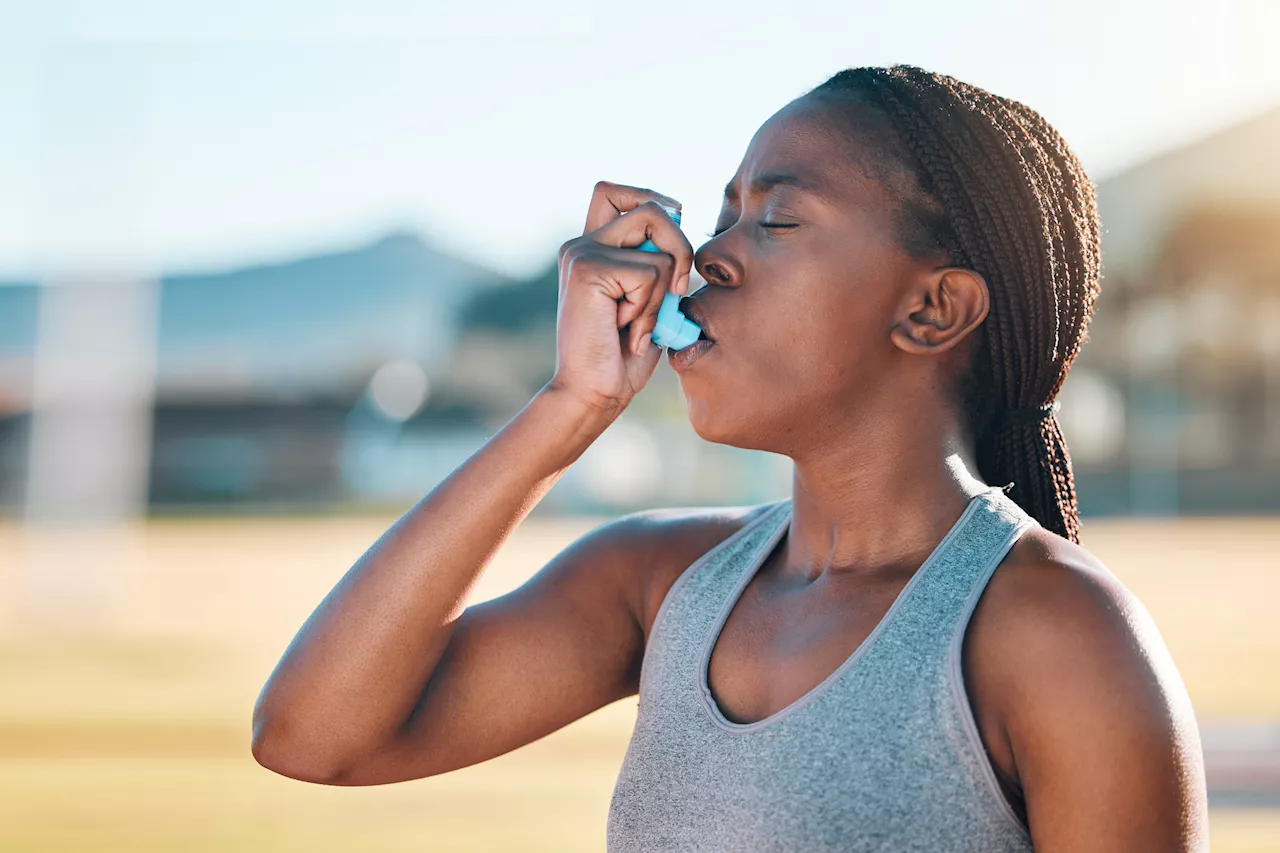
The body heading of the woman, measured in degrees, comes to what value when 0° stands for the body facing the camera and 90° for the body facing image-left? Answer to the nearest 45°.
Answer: approximately 45°

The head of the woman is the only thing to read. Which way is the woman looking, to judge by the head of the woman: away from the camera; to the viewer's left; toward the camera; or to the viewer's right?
to the viewer's left
